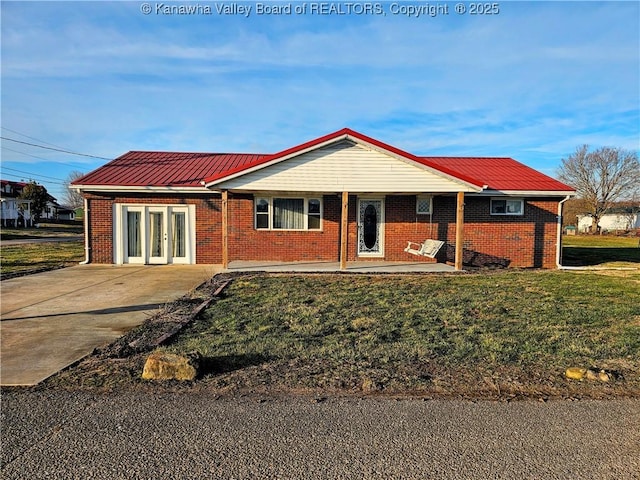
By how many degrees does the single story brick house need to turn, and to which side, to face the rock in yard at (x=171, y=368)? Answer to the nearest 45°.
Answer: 0° — it already faces it

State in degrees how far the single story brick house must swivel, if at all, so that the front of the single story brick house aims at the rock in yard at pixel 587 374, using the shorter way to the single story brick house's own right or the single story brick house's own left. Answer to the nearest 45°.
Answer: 0° — it already faces it

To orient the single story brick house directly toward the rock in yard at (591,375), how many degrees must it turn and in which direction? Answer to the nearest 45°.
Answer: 0° — it already faces it

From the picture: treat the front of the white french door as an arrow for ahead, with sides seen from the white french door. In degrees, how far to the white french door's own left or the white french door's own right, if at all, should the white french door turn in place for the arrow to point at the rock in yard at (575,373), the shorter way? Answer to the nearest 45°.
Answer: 0° — it already faces it

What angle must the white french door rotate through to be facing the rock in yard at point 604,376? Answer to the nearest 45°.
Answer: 0° — it already faces it

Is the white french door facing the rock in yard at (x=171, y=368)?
yes

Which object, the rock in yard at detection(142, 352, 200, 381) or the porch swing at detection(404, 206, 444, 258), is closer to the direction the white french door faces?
the rock in yard

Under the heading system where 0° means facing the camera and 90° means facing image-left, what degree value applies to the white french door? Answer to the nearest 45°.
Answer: approximately 0°
